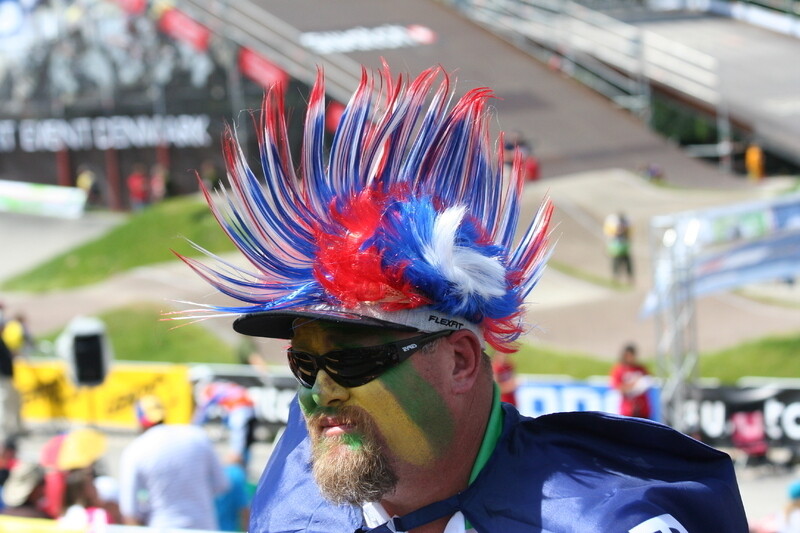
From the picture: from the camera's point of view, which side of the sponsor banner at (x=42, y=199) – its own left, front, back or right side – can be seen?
front

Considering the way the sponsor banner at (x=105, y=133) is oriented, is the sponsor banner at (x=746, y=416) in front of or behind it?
in front

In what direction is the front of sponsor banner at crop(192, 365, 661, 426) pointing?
toward the camera

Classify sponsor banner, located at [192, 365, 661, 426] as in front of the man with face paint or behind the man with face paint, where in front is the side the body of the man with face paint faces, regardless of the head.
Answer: behind

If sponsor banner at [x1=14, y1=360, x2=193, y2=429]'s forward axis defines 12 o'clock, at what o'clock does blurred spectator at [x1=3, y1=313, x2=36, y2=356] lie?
The blurred spectator is roughly at 5 o'clock from the sponsor banner.

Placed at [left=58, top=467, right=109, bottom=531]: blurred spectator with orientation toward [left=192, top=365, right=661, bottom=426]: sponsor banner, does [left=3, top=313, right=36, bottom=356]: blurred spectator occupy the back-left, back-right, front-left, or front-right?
front-left

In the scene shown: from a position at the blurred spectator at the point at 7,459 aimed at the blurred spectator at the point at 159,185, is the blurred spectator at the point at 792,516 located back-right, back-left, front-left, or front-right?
back-right

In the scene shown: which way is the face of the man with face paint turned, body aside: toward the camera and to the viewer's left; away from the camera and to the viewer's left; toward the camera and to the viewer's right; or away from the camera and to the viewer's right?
toward the camera and to the viewer's left

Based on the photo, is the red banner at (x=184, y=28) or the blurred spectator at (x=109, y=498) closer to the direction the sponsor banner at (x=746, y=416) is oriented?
the blurred spectator

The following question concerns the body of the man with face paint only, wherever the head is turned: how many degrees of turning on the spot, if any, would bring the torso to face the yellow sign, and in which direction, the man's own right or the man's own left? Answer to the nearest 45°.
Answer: approximately 90° to the man's own right

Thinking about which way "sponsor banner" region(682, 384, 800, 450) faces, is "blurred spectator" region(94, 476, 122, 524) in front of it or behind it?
in front

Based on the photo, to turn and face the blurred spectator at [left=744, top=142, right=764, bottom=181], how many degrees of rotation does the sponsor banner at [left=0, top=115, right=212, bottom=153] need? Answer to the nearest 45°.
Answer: approximately 45° to its left

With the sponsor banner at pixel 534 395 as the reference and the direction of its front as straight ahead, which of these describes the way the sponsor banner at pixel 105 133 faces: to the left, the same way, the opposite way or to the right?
the same way
